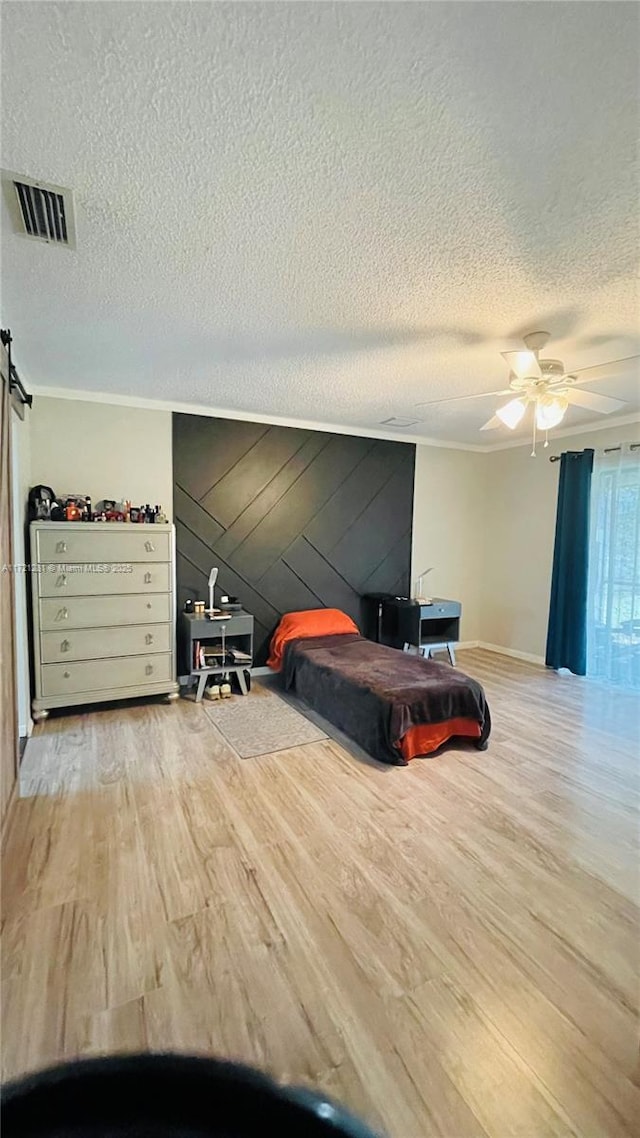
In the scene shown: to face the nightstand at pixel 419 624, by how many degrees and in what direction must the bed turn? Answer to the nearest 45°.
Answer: approximately 135° to its left

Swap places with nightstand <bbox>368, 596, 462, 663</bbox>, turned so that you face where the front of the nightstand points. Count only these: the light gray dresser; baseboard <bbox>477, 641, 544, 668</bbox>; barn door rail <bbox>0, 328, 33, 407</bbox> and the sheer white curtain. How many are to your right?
2

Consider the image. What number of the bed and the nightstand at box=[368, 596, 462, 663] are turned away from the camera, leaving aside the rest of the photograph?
0

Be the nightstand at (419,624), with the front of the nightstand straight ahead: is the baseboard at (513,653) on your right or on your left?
on your left

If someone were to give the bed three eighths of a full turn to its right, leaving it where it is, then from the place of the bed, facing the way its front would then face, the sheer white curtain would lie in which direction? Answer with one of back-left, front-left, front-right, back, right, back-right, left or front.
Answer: back-right

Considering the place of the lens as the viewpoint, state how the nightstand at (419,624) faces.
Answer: facing the viewer and to the right of the viewer

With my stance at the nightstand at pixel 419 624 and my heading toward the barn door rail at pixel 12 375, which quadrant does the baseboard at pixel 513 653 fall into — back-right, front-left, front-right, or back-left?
back-left

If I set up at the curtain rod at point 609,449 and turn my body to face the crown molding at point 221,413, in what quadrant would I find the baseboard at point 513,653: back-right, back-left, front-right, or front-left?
front-right

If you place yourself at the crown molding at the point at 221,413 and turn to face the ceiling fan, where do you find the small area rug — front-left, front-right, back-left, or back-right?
front-right

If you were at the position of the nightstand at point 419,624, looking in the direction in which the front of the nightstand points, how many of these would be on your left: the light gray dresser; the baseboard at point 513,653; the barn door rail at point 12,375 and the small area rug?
1

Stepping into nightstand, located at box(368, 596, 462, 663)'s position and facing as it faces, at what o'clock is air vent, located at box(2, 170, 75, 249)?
The air vent is roughly at 2 o'clock from the nightstand.

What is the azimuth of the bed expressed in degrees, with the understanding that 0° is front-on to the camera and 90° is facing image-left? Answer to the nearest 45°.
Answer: approximately 315°

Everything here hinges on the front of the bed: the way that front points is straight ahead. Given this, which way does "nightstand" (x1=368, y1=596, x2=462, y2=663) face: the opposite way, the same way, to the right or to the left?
the same way
